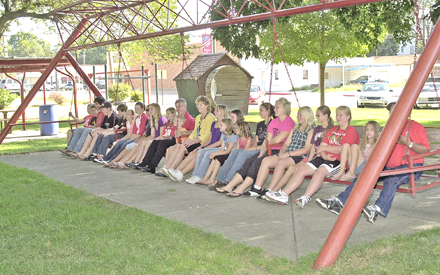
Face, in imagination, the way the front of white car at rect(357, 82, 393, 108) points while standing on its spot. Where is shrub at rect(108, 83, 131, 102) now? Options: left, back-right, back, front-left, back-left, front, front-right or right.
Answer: right

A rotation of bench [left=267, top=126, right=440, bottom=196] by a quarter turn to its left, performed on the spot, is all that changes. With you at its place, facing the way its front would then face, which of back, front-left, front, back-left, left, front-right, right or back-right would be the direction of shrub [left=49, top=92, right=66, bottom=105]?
back

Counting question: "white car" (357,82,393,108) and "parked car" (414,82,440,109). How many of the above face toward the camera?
2

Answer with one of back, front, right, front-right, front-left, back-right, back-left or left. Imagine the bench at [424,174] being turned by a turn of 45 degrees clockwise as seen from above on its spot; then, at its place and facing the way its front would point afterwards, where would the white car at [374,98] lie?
right

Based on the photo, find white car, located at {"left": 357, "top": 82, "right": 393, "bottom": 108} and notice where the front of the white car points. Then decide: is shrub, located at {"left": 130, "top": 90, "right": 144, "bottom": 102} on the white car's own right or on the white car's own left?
on the white car's own right

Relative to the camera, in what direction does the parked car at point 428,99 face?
facing the viewer

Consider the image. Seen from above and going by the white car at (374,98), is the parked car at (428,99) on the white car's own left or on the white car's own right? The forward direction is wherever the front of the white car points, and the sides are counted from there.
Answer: on the white car's own left

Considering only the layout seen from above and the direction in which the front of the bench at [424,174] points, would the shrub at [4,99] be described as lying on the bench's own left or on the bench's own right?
on the bench's own right

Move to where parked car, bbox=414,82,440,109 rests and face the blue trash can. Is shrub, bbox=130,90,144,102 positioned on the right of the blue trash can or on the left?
right

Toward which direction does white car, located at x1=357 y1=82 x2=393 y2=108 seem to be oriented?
toward the camera

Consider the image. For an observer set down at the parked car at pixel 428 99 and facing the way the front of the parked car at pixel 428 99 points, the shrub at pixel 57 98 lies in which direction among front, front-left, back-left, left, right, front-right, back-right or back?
right

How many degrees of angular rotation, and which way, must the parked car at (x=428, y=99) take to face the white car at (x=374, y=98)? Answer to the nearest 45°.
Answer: approximately 135° to its right
